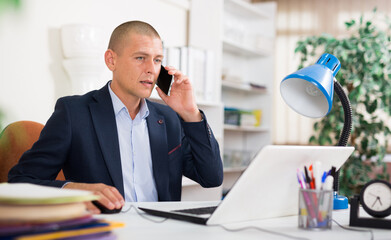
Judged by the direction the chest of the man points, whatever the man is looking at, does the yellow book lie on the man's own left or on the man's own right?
on the man's own right

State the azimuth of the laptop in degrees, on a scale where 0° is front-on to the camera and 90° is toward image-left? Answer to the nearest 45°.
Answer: approximately 135°

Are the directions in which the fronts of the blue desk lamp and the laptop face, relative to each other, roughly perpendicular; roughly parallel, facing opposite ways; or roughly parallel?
roughly perpendicular

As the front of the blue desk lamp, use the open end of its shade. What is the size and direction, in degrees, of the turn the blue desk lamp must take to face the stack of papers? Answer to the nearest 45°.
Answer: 0° — it already faces it

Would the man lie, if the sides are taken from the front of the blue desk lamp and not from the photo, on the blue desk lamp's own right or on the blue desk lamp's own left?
on the blue desk lamp's own right

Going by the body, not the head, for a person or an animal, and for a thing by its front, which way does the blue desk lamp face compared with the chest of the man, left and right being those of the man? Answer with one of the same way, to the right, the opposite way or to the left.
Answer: to the right

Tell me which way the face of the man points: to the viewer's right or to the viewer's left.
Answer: to the viewer's right

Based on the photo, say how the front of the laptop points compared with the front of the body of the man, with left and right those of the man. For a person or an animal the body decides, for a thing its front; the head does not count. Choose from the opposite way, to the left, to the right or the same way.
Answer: the opposite way
